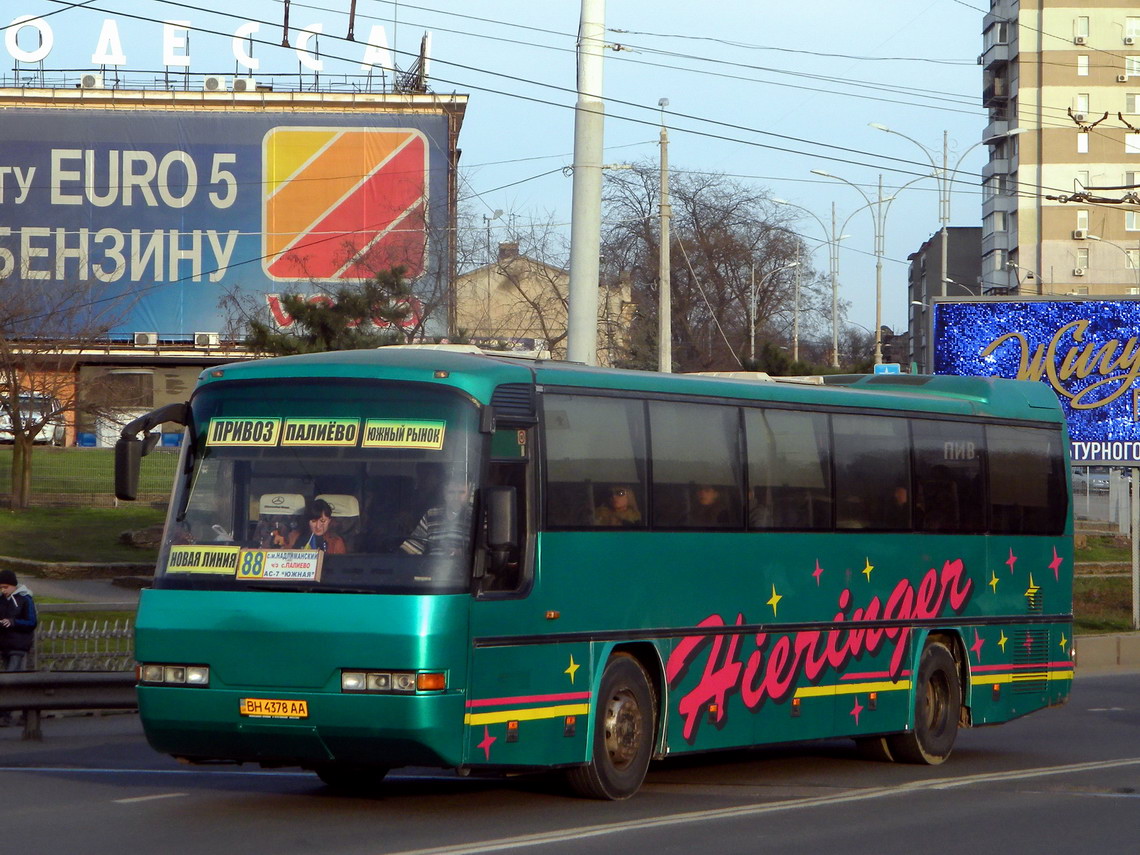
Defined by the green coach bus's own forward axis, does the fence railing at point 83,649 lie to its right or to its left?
on its right

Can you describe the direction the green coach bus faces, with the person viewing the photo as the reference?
facing the viewer and to the left of the viewer

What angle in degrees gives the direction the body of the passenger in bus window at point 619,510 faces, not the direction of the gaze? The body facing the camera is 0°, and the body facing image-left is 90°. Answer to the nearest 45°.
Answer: approximately 45°

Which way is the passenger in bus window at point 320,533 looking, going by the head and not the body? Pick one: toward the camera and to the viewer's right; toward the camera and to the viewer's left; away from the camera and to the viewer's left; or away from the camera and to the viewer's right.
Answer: toward the camera and to the viewer's left

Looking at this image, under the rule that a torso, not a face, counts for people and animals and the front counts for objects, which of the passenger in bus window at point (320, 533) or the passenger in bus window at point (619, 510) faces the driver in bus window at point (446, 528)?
the passenger in bus window at point (619, 510)

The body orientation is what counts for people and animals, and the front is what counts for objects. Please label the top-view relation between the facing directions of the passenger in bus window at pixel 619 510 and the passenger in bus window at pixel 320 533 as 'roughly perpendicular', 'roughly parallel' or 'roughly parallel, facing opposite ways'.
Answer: roughly parallel

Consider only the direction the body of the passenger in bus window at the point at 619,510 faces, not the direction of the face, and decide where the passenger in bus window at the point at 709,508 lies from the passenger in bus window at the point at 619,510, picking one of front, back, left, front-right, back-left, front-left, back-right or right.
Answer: back

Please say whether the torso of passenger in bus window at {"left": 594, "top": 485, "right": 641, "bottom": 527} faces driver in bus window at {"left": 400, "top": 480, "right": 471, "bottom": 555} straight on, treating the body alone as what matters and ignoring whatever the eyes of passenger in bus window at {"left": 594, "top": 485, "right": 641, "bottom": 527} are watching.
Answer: yes

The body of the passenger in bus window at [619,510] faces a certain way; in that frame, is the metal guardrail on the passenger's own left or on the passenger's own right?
on the passenger's own right

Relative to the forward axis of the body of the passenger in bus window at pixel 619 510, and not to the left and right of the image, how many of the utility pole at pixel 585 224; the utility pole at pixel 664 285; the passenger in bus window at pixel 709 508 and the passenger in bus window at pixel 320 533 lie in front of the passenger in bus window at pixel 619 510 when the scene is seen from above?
1

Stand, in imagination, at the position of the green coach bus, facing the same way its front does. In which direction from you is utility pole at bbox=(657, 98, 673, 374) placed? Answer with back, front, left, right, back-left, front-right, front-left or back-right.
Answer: back-right

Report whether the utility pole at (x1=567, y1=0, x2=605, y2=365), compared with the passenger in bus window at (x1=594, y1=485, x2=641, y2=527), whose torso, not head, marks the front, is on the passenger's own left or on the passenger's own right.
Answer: on the passenger's own right

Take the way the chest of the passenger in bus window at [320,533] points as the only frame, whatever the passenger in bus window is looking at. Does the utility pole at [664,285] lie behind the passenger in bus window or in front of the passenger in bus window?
behind

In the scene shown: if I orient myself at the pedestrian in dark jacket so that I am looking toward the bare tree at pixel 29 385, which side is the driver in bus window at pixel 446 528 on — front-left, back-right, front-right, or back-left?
back-right
